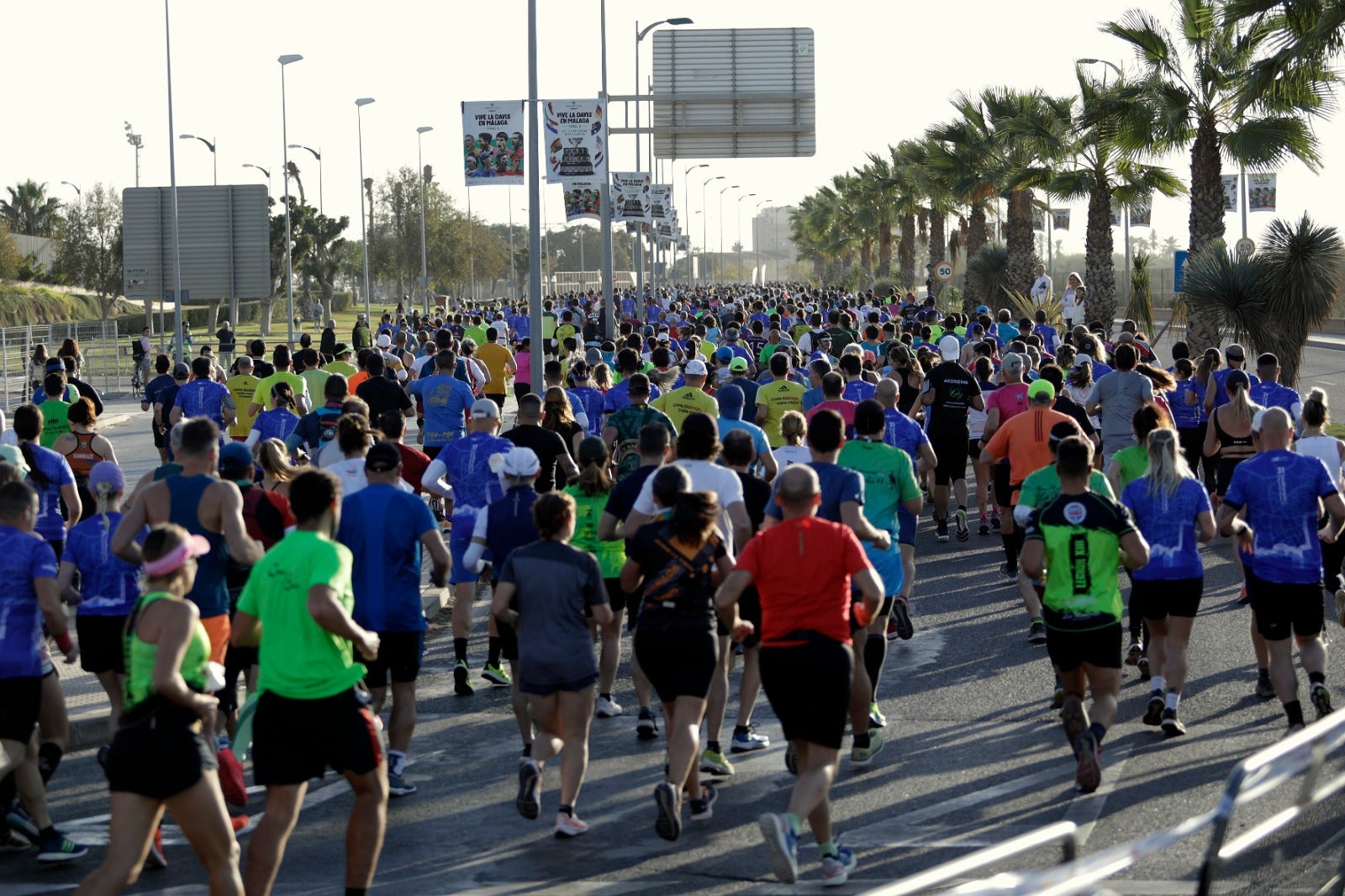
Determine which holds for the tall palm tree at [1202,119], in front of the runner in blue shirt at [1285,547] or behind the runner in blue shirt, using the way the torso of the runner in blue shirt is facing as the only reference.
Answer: in front

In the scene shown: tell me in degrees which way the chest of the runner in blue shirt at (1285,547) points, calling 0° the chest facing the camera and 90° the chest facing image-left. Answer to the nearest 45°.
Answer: approximately 180°

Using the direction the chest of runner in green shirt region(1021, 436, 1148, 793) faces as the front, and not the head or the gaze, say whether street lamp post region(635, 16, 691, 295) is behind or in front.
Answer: in front

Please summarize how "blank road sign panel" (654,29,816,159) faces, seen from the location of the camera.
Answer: facing away from the viewer

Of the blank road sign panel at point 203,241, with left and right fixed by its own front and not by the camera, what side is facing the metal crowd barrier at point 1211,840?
back

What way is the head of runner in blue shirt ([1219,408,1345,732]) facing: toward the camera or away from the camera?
away from the camera

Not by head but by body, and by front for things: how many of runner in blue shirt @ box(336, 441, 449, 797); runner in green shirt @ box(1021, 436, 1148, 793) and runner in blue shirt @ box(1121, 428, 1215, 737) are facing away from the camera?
3

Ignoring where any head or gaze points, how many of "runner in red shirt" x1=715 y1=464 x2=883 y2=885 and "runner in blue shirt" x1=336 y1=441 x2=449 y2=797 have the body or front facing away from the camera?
2

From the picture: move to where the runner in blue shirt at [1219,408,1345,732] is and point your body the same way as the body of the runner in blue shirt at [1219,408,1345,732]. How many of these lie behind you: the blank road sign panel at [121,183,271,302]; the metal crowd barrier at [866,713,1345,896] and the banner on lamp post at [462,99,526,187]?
1

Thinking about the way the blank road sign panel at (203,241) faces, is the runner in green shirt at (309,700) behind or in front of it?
behind

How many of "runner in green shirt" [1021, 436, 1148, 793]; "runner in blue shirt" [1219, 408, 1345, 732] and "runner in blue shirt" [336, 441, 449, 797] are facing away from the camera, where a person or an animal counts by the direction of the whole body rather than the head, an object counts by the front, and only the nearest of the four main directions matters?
3

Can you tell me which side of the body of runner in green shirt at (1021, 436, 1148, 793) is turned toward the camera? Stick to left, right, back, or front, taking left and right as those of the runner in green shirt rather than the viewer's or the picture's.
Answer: back

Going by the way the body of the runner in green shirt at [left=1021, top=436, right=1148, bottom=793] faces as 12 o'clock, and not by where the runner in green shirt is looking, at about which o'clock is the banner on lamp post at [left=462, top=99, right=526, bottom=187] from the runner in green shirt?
The banner on lamp post is roughly at 11 o'clock from the runner in green shirt.
